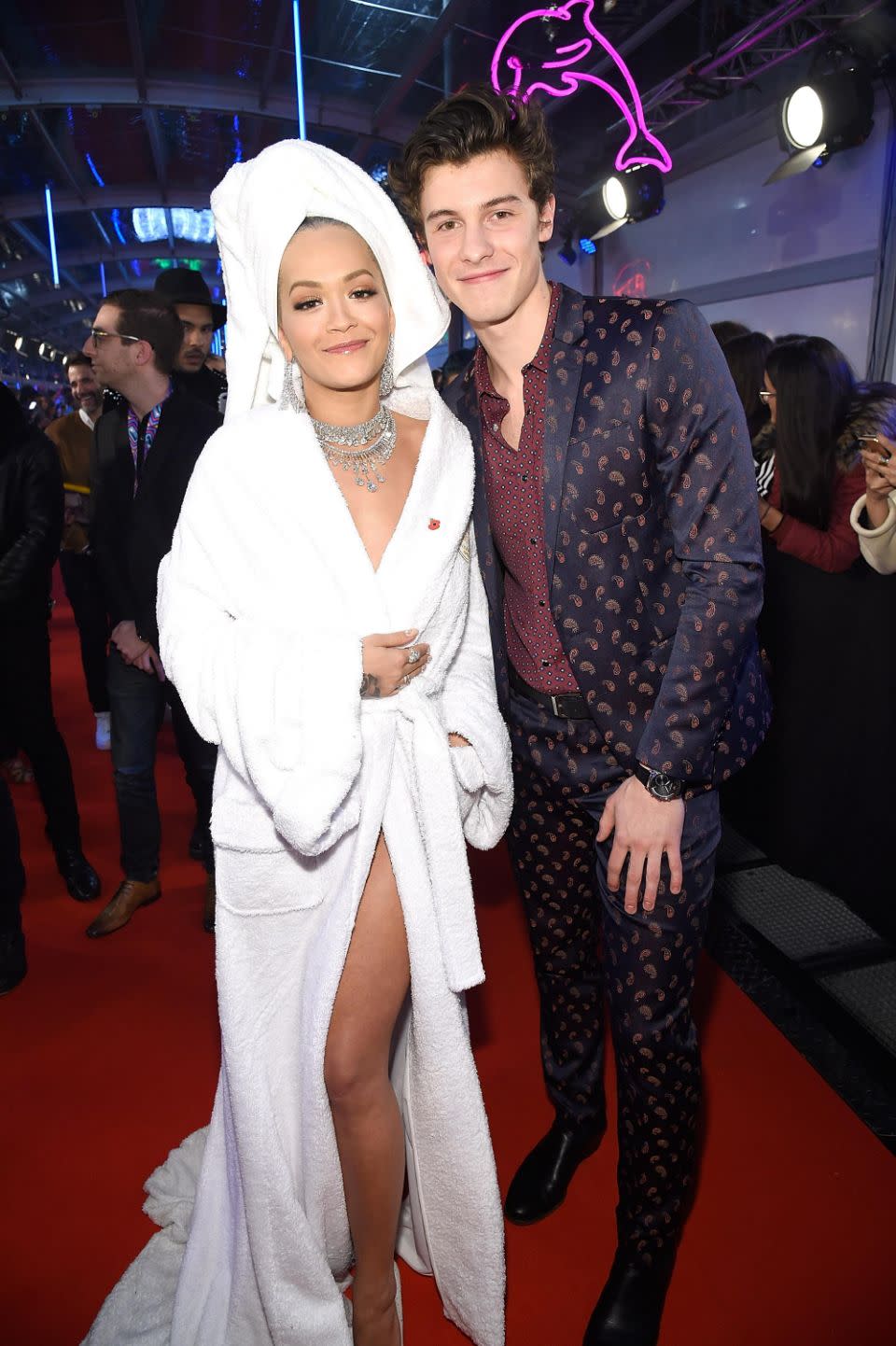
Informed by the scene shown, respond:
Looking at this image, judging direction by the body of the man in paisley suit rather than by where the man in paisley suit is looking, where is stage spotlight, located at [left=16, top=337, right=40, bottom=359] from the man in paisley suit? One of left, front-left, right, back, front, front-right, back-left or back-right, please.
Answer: right

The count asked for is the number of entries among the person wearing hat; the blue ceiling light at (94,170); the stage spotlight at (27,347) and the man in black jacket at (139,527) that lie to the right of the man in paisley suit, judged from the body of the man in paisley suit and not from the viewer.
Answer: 4

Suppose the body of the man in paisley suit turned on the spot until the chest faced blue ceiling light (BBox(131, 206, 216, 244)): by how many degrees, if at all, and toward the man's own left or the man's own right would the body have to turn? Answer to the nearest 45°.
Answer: approximately 90° to the man's own right

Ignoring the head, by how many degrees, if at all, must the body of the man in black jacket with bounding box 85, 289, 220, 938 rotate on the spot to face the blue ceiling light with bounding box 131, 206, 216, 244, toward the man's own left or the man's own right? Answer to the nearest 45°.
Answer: approximately 135° to the man's own right

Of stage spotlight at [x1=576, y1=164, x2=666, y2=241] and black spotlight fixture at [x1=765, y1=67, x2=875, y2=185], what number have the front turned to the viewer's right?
0

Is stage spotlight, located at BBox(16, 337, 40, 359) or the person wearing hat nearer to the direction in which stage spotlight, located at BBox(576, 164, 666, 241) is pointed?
the person wearing hat

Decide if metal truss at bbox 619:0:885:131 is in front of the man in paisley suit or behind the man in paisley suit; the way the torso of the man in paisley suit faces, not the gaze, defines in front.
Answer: behind

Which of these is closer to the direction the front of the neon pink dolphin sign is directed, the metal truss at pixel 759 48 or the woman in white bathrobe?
the woman in white bathrobe

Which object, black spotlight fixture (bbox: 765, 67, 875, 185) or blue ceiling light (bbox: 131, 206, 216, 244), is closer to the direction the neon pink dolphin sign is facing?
the black spotlight fixture

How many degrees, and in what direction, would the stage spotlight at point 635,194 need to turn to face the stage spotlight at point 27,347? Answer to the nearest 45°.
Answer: approximately 90° to its right

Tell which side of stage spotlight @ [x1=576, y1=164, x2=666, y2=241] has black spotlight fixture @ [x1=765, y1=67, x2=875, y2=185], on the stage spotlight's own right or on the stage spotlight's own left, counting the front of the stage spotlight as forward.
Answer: on the stage spotlight's own left

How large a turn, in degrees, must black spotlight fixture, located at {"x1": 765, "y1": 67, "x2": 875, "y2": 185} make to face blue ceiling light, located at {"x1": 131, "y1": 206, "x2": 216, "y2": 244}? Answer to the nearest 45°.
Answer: approximately 90° to its right
